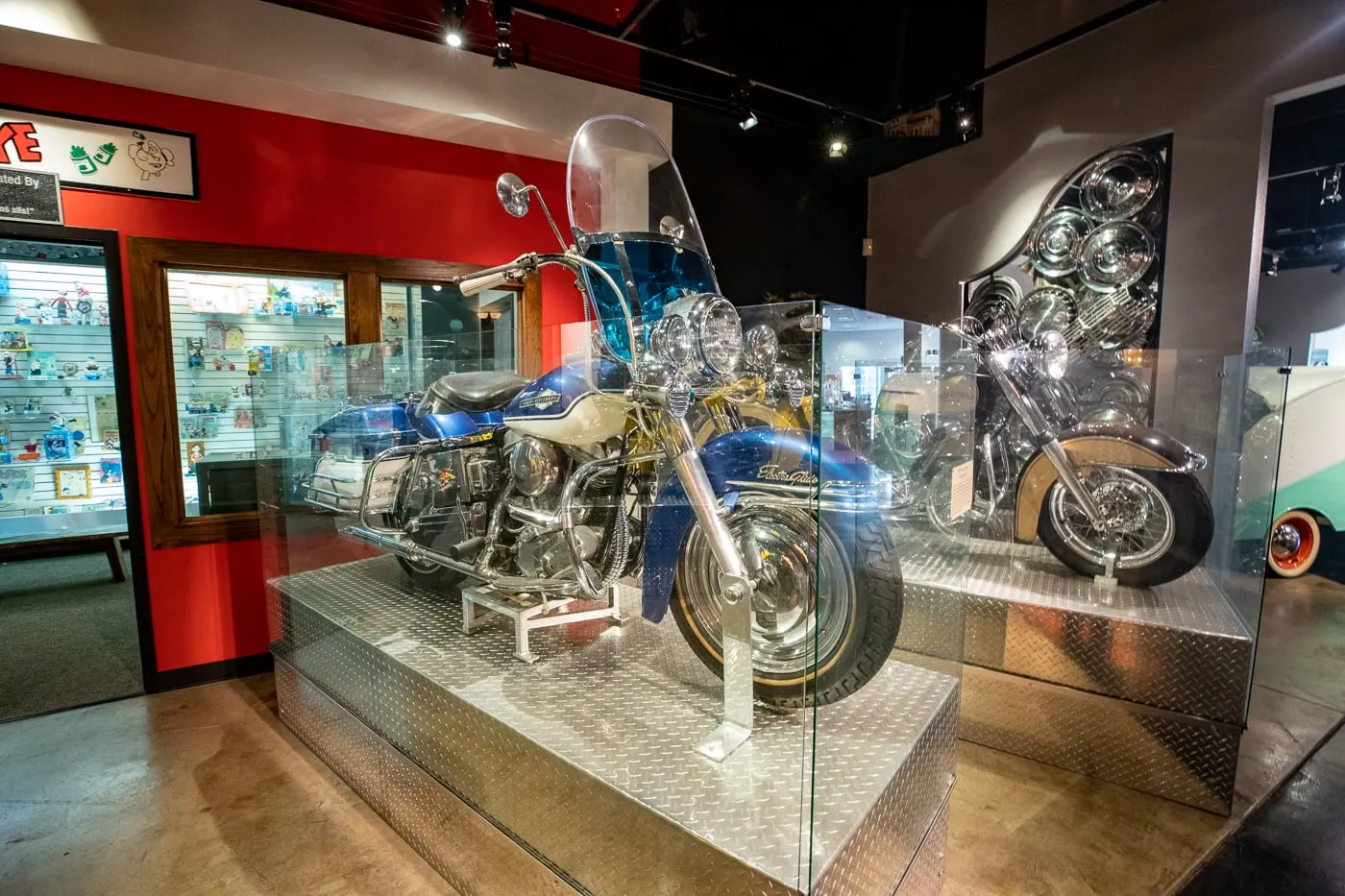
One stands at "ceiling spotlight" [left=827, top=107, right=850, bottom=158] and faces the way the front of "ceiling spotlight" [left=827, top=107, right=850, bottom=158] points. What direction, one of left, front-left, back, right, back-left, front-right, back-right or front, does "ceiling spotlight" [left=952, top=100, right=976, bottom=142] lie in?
left

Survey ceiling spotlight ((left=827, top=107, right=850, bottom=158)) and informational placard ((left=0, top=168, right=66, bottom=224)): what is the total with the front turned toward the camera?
2

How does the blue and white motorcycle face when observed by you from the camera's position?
facing the viewer and to the right of the viewer

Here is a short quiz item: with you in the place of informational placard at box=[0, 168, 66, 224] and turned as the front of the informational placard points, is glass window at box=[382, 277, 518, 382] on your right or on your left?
on your left

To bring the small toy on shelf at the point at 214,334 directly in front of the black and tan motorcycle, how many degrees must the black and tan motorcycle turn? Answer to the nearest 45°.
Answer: approximately 180°

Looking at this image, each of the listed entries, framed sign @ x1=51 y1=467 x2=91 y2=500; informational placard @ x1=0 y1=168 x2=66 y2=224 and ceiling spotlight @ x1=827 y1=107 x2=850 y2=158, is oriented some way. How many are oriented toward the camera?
3

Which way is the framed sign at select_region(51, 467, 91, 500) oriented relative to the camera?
toward the camera

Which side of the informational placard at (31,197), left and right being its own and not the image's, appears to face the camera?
front

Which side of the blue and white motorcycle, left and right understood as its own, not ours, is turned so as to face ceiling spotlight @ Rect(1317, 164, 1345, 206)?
left

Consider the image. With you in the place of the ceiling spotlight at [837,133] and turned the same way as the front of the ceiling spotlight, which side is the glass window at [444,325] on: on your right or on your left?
on your right

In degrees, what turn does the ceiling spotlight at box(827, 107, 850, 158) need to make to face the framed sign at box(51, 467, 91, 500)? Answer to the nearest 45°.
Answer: approximately 90° to its right
